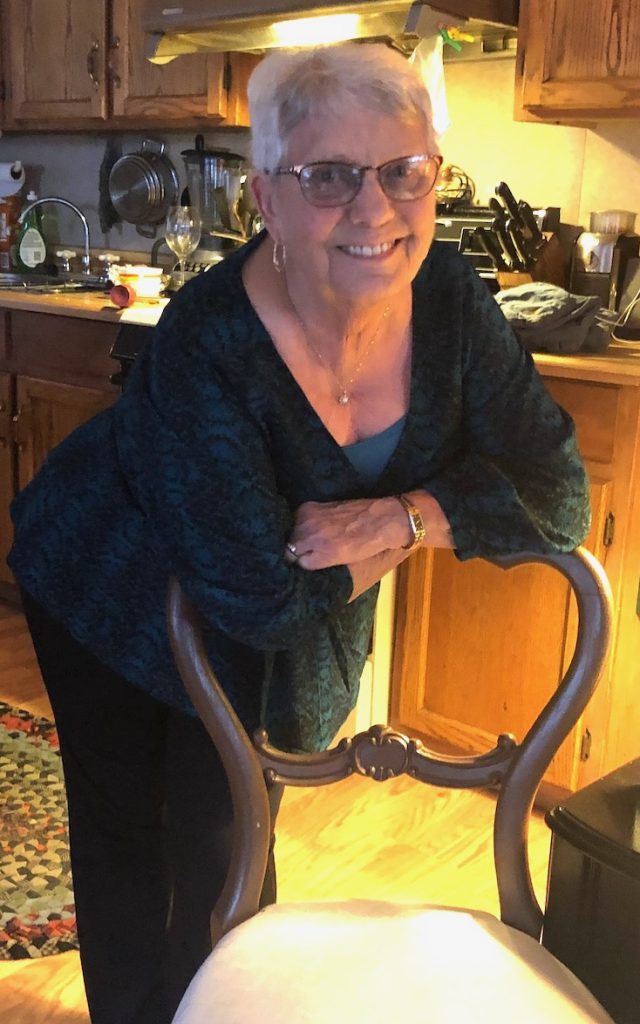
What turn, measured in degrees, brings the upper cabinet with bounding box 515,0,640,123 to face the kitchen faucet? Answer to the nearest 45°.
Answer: approximately 135° to its right

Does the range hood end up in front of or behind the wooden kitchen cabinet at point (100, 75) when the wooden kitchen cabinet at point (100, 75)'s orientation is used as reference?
in front

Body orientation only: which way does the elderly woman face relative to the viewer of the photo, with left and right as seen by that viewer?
facing the viewer and to the right of the viewer

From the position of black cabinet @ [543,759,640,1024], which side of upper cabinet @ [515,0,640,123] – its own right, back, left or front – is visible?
front

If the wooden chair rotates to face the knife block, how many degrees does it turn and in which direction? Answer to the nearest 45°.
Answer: approximately 180°

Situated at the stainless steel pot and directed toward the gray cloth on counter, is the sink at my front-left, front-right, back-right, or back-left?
back-right
